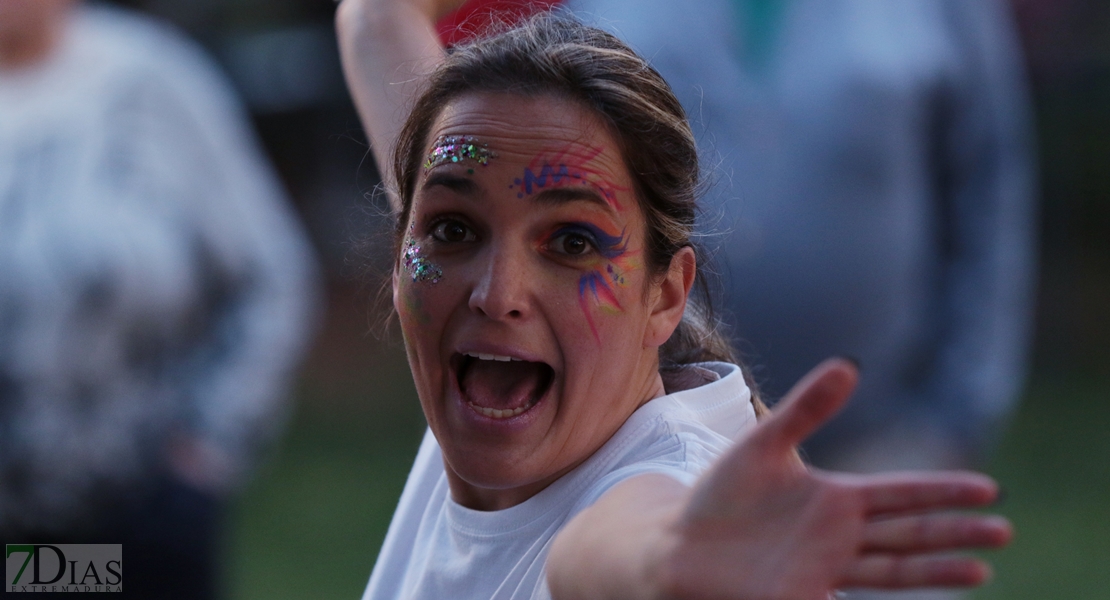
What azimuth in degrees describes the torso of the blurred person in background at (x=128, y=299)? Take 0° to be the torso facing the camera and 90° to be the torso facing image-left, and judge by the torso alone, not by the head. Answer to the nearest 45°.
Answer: approximately 0°

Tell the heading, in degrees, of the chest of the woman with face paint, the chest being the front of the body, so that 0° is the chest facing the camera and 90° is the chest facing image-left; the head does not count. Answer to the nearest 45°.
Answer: approximately 45°

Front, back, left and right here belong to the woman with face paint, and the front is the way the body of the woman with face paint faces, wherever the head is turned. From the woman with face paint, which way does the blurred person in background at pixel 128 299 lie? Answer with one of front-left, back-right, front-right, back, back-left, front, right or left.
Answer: right

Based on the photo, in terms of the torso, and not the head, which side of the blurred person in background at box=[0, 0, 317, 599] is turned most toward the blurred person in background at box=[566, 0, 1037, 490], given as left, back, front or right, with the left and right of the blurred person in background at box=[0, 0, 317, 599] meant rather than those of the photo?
left
